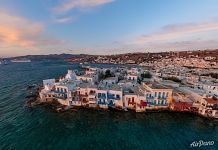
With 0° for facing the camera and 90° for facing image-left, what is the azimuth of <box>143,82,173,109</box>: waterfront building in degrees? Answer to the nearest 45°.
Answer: approximately 0°

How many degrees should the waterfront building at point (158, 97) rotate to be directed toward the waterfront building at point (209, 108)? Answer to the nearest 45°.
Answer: approximately 90° to its left

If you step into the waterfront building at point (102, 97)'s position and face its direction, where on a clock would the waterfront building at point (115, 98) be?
the waterfront building at point (115, 98) is roughly at 9 o'clock from the waterfront building at point (102, 97).

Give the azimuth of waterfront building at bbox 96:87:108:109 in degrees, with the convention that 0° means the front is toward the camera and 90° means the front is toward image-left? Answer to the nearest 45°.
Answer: approximately 0°

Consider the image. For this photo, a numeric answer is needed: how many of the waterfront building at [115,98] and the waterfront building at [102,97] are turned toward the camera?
2

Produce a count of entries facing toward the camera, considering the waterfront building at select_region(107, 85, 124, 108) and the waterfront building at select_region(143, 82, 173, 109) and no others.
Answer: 2

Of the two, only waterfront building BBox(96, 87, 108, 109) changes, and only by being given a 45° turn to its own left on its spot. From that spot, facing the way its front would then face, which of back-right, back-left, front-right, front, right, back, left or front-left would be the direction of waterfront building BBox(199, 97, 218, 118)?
front-left

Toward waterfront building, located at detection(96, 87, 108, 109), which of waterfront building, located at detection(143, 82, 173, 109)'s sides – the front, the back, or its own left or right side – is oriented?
right

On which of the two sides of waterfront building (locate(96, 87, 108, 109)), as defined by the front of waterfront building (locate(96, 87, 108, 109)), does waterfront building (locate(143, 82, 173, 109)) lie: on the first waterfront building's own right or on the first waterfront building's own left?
on the first waterfront building's own left

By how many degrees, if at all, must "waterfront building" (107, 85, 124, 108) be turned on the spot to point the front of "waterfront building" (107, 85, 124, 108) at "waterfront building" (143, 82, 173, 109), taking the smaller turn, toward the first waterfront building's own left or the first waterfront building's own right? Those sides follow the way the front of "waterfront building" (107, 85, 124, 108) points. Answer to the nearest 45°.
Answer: approximately 90° to the first waterfront building's own left

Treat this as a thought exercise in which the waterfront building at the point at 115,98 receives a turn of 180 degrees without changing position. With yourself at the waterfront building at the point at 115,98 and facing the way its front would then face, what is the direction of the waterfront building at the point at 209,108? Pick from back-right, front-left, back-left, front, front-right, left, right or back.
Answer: right

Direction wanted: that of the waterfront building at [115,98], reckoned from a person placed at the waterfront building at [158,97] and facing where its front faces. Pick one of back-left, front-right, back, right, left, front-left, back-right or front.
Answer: right

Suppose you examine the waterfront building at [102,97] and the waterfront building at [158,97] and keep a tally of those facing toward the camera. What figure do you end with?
2
